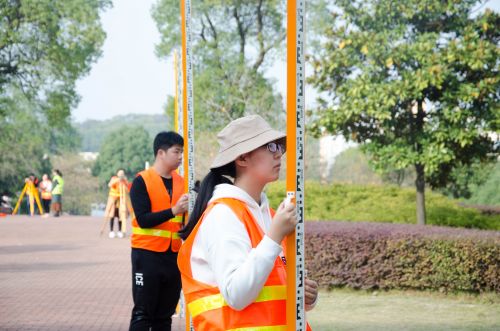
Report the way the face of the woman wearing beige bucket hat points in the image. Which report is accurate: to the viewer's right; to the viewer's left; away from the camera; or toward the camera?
to the viewer's right

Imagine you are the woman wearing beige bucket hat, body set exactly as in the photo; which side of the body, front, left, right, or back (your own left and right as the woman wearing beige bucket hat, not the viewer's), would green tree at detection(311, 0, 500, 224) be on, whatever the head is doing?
left

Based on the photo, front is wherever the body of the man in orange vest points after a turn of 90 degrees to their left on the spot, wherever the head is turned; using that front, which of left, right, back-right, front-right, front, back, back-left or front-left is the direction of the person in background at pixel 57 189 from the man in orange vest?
front-left

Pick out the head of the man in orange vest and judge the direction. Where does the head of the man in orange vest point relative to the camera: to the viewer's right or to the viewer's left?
to the viewer's right

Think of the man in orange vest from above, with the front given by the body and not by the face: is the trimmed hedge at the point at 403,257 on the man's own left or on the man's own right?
on the man's own left

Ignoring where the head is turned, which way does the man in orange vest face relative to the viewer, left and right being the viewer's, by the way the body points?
facing the viewer and to the right of the viewer

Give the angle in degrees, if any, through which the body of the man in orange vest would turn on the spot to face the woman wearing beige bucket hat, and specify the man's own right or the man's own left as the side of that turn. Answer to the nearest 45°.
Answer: approximately 45° to the man's own right

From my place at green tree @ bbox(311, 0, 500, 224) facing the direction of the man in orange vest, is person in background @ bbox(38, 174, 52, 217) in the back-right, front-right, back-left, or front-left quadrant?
back-right

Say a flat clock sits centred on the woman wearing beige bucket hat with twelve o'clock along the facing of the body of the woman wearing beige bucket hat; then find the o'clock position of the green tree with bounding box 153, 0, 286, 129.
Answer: The green tree is roughly at 9 o'clock from the woman wearing beige bucket hat.

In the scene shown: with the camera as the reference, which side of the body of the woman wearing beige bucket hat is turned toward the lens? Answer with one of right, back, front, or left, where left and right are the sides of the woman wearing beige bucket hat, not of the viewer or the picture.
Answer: right

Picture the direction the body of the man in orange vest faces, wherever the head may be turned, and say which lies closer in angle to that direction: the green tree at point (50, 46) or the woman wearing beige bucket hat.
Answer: the woman wearing beige bucket hat

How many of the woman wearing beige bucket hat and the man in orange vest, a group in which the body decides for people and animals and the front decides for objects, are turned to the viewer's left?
0

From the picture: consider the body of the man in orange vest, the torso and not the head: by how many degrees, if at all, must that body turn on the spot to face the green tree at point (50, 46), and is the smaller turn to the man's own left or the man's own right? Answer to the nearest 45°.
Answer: approximately 135° to the man's own left

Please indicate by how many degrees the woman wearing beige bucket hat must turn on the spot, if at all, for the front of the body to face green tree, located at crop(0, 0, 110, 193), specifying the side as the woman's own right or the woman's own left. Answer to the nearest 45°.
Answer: approximately 90° to the woman's own left

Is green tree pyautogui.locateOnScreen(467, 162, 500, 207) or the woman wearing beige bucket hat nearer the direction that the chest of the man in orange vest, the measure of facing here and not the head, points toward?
the woman wearing beige bucket hat
